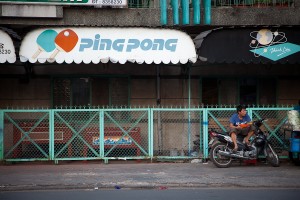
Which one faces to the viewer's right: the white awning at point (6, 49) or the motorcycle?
the motorcycle

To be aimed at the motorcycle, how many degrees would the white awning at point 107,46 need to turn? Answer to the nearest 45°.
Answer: approximately 90° to its left

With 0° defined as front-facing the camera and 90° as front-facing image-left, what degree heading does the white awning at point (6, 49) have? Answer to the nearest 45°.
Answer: approximately 0°

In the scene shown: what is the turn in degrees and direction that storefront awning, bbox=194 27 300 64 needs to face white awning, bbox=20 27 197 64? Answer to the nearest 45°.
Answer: approximately 90° to its right

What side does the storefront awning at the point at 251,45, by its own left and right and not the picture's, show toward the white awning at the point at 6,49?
right

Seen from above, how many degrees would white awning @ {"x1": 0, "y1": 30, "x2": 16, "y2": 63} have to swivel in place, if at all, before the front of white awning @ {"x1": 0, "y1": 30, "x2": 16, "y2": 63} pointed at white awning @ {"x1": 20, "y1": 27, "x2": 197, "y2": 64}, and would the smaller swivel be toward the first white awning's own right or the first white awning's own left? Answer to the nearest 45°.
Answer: approximately 90° to the first white awning's own left

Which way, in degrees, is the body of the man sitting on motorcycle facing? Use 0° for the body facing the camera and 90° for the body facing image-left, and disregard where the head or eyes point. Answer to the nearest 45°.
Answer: approximately 0°

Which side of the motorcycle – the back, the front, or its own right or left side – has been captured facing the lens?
right

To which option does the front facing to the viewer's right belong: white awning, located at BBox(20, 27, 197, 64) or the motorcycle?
the motorcycle

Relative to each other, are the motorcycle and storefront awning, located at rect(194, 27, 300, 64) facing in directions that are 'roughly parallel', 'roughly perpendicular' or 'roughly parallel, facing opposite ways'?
roughly perpendicular
